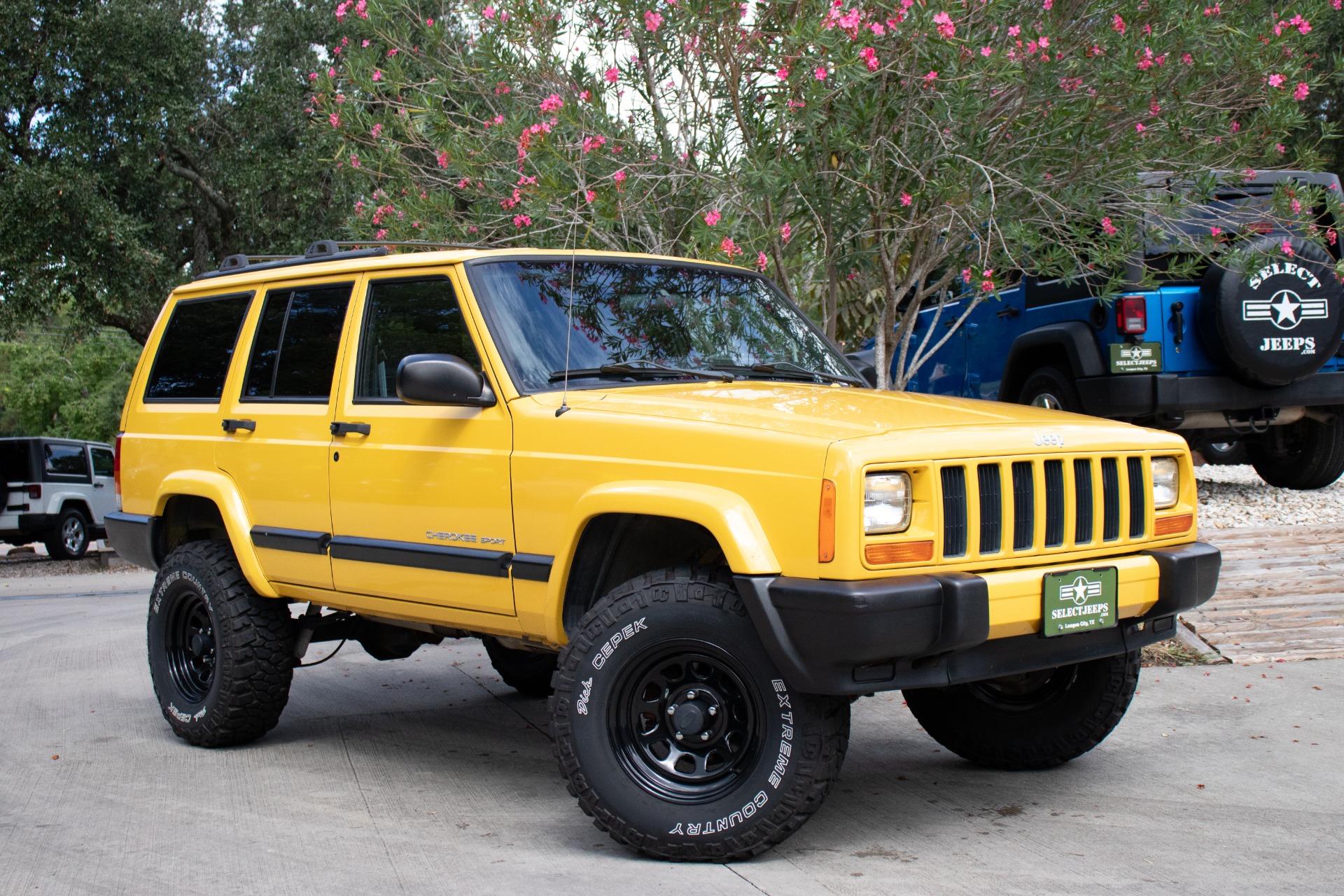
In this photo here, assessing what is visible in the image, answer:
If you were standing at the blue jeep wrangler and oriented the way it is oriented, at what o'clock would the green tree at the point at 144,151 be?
The green tree is roughly at 11 o'clock from the blue jeep wrangler.

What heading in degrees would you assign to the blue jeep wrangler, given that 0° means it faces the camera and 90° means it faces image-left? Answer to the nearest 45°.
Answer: approximately 135°

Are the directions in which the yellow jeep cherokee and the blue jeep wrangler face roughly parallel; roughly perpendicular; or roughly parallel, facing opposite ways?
roughly parallel, facing opposite ways

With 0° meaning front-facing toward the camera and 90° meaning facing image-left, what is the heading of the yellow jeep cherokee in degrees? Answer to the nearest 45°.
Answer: approximately 315°

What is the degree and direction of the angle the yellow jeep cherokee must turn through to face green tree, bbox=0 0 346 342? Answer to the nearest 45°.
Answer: approximately 180°

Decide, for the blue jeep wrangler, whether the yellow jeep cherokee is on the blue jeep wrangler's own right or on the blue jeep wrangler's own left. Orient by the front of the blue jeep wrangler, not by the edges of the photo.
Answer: on the blue jeep wrangler's own left

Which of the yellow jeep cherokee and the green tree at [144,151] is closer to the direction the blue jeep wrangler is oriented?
the green tree

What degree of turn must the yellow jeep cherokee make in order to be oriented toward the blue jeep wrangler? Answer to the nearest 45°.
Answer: approximately 90° to its left

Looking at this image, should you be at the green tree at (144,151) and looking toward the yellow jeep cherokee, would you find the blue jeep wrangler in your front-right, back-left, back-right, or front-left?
front-left
